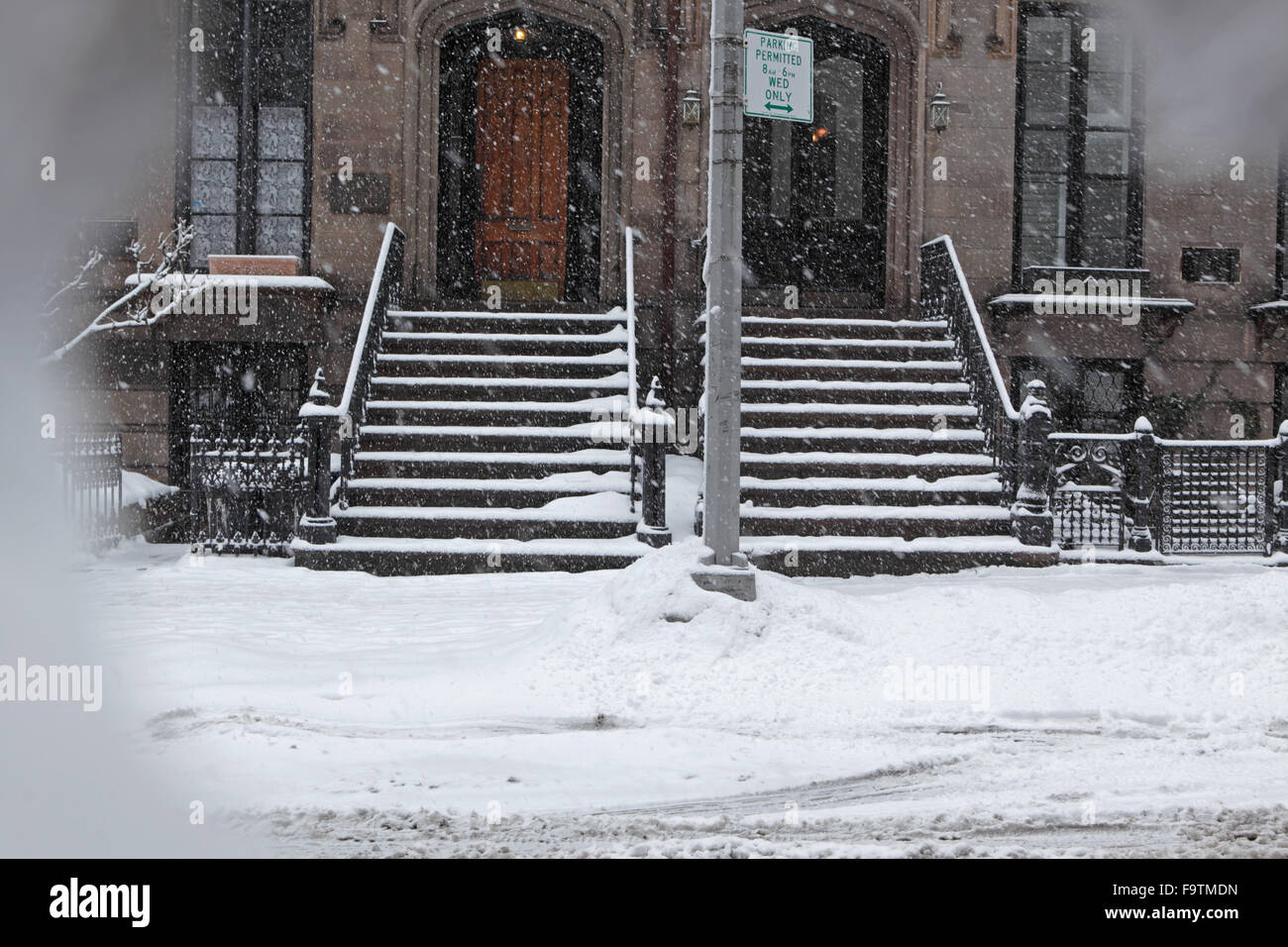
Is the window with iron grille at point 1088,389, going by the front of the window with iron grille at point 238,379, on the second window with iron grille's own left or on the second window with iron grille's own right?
on the second window with iron grille's own left

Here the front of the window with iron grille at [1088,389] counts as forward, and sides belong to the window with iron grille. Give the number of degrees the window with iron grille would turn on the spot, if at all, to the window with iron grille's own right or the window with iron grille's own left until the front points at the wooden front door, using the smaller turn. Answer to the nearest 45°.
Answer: approximately 90° to the window with iron grille's own right

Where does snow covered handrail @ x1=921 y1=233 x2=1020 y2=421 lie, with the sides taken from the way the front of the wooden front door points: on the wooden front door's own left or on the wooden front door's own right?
on the wooden front door's own left

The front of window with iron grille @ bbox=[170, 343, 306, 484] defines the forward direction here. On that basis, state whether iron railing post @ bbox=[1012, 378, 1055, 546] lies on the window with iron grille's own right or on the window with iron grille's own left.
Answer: on the window with iron grille's own left

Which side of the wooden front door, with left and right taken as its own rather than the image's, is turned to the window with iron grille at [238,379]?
right

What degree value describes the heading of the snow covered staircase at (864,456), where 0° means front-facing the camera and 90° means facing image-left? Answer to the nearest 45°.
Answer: approximately 0°

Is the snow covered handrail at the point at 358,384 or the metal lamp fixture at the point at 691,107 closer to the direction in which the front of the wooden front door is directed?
the snow covered handrail

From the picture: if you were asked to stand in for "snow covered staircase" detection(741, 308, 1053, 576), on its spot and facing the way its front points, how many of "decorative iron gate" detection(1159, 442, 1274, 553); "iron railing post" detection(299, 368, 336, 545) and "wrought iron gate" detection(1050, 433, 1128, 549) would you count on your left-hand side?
2
